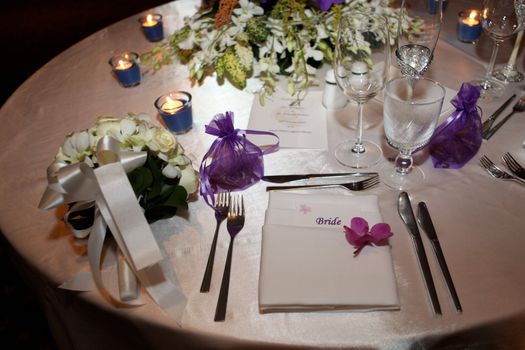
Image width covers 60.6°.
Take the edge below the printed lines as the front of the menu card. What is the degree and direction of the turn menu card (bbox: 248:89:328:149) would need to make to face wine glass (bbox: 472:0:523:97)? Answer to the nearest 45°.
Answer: approximately 90° to its left

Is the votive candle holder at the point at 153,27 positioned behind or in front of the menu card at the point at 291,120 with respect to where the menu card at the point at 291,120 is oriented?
behind

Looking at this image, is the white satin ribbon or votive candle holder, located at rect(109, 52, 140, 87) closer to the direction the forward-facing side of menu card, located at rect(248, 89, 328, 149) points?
the white satin ribbon

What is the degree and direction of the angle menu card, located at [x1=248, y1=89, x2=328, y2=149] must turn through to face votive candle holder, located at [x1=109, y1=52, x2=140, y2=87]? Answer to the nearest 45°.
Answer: approximately 135° to its right

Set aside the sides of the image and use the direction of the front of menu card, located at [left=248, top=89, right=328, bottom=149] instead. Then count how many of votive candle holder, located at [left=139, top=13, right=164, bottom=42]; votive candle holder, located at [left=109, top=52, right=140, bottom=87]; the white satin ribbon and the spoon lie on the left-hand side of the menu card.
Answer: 1

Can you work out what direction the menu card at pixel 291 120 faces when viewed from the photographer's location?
facing the viewer

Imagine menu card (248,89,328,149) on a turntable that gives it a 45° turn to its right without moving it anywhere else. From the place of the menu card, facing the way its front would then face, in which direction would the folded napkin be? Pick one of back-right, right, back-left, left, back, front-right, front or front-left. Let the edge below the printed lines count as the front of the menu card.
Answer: front-left

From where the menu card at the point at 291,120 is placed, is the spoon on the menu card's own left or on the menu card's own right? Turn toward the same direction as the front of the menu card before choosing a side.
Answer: on the menu card's own left
